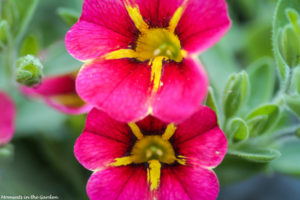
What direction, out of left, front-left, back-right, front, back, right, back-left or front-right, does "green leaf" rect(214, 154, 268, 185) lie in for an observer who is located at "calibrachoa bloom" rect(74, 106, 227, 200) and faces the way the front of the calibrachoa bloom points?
back-left

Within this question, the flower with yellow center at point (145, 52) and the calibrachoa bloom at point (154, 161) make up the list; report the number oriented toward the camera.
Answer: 2

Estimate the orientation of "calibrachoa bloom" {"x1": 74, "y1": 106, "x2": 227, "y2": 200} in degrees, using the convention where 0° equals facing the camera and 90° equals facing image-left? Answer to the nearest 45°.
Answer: approximately 0°

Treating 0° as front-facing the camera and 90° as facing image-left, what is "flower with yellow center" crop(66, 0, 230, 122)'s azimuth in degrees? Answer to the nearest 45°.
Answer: approximately 0°
